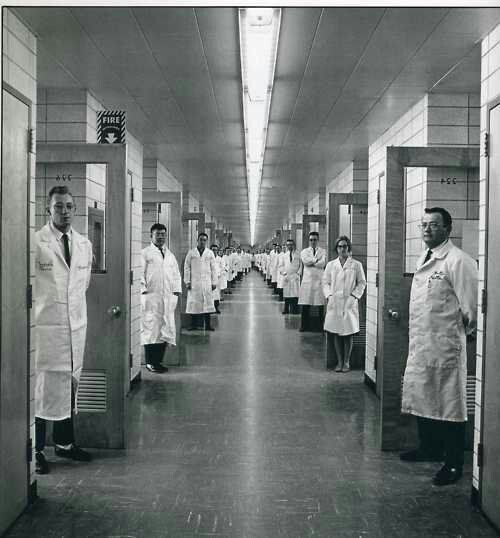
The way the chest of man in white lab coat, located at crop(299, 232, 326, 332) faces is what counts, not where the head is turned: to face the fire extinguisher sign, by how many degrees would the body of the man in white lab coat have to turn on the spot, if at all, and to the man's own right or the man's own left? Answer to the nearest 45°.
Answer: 0° — they already face it

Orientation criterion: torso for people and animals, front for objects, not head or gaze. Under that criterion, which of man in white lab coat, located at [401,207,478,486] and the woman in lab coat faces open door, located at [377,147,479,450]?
the woman in lab coat

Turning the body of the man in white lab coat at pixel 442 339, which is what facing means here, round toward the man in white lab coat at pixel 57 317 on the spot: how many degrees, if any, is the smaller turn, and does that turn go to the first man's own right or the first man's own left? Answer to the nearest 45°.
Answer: approximately 45° to the first man's own right

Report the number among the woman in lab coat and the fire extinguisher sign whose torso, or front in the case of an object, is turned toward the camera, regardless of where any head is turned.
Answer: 2

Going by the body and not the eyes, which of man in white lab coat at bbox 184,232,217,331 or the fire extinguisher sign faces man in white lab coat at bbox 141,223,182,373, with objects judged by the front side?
man in white lab coat at bbox 184,232,217,331

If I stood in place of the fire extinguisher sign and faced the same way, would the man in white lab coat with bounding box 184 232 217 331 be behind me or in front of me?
behind

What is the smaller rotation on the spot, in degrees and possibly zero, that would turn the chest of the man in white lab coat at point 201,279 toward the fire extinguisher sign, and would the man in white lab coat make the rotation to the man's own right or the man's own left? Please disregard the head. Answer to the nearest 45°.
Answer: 0° — they already face it

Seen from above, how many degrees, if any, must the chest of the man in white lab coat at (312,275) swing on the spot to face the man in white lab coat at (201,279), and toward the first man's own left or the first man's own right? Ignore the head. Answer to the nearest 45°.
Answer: approximately 90° to the first man's own right
